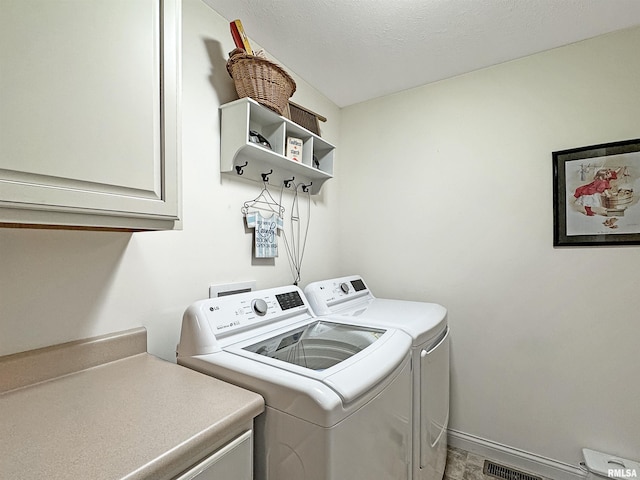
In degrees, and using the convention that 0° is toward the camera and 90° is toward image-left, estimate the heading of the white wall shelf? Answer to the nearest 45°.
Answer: approximately 315°

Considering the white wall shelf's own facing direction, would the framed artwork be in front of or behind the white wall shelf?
in front

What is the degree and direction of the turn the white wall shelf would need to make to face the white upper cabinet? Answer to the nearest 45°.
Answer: approximately 90° to its right

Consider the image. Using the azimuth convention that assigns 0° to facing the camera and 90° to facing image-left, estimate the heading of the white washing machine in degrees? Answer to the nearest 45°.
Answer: approximately 315°

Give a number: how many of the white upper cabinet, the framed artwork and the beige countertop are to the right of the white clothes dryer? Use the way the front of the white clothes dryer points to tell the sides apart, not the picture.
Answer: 2

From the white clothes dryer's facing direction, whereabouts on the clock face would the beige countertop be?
The beige countertop is roughly at 3 o'clock from the white clothes dryer.
